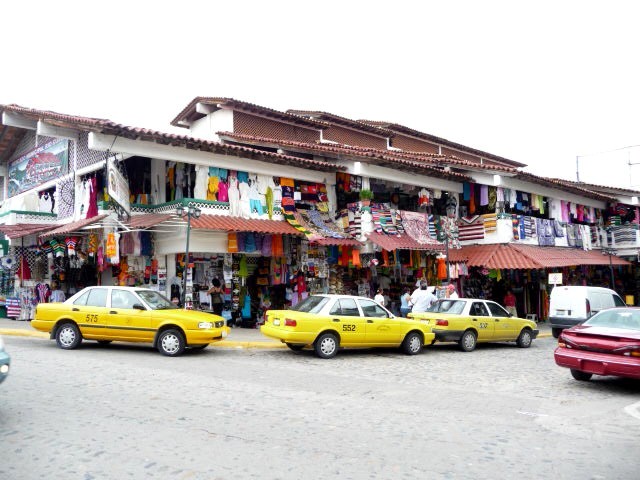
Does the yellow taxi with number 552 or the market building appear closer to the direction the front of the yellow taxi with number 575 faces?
the yellow taxi with number 552

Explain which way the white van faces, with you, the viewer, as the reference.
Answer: facing away from the viewer and to the right of the viewer

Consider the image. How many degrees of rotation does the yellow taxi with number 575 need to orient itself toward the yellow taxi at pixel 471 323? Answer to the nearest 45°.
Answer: approximately 45° to its left

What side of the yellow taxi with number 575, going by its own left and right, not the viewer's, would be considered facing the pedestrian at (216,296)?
left

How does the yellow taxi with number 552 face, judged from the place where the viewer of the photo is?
facing away from the viewer and to the right of the viewer

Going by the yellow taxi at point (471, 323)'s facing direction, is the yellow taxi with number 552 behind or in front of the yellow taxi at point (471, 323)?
behind

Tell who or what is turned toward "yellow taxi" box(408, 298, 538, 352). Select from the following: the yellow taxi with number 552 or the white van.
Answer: the yellow taxi with number 552

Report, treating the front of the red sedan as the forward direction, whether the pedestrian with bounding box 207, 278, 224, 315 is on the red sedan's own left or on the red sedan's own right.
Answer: on the red sedan's own left

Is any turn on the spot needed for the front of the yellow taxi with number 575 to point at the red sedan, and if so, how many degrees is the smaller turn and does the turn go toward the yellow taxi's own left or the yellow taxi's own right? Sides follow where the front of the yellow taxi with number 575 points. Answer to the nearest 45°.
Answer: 0° — it already faces it

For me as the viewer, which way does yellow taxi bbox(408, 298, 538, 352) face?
facing away from the viewer and to the right of the viewer
